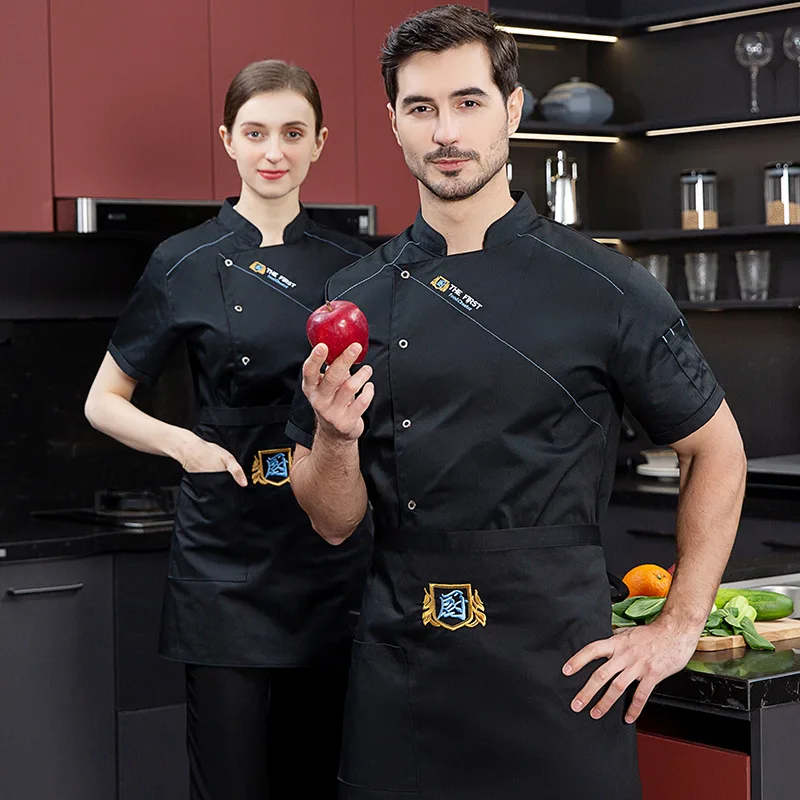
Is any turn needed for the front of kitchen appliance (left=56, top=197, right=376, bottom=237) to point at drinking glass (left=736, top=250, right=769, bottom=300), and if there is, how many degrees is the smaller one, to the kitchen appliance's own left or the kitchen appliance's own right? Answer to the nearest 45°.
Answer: approximately 90° to the kitchen appliance's own left

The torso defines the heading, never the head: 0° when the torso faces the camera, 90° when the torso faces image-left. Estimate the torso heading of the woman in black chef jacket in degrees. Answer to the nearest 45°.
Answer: approximately 0°

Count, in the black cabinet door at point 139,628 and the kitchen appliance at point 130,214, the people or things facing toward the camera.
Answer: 2

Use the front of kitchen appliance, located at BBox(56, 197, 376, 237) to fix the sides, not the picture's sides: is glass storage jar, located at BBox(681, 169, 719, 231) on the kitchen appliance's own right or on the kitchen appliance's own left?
on the kitchen appliance's own left
